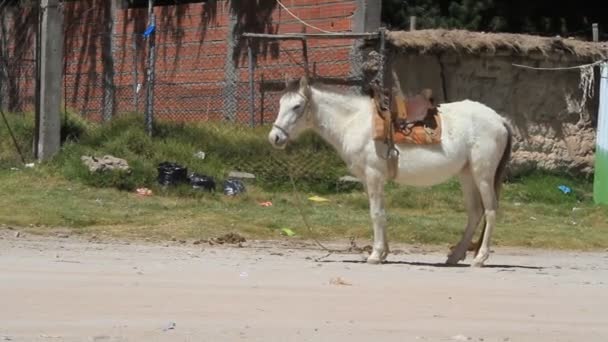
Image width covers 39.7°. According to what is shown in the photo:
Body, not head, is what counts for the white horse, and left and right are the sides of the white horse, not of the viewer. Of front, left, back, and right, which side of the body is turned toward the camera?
left

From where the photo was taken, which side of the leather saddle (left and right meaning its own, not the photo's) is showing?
left

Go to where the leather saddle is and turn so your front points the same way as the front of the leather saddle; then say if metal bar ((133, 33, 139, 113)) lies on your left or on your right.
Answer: on your right

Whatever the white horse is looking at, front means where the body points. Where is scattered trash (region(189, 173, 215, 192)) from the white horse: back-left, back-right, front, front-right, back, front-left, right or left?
front-right

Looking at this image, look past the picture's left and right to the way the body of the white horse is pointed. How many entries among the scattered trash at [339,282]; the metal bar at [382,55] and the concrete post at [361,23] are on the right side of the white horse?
2

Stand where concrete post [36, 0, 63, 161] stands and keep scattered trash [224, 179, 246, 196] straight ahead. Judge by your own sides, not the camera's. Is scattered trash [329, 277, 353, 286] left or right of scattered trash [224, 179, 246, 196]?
right

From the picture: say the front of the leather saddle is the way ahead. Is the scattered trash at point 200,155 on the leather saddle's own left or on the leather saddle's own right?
on the leather saddle's own right

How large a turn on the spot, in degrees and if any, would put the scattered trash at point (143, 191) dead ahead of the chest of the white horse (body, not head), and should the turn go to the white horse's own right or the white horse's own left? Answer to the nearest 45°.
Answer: approximately 45° to the white horse's own right

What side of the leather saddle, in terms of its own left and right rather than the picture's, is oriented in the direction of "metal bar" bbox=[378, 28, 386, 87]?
right

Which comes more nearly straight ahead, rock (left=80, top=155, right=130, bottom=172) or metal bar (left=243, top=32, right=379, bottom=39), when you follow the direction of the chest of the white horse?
the rock
